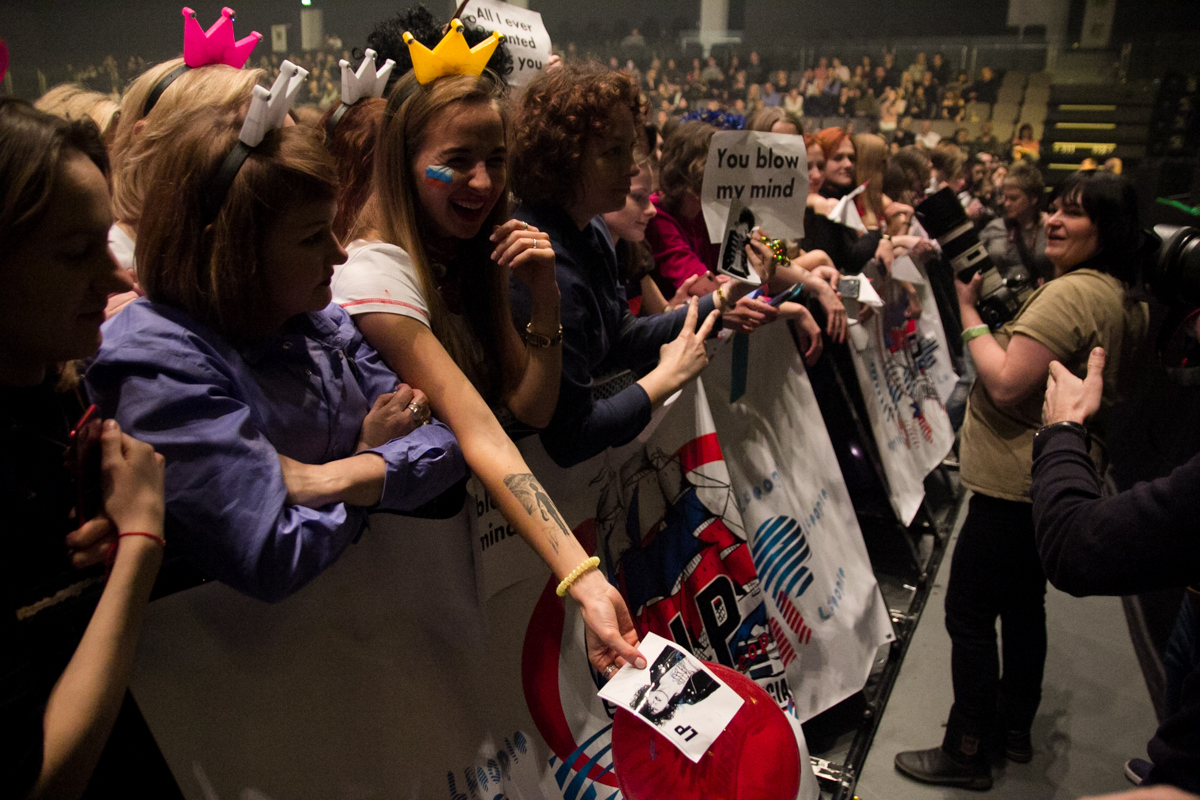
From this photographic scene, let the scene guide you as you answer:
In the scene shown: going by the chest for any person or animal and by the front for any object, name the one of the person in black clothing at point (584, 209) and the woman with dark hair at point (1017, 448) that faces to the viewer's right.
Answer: the person in black clothing

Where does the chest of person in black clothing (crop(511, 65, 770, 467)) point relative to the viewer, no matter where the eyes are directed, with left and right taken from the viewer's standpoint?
facing to the right of the viewer

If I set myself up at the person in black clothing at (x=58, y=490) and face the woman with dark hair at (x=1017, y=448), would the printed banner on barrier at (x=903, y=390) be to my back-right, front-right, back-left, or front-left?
front-left

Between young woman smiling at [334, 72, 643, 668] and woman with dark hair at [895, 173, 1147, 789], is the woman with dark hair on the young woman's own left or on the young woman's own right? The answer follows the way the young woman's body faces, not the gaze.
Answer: on the young woman's own left

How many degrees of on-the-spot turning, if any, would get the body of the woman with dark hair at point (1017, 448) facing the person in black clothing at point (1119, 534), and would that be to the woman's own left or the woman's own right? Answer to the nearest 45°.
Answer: approximately 90° to the woman's own left

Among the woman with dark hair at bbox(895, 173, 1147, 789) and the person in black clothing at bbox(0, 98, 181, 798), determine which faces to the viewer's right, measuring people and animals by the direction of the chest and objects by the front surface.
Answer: the person in black clothing

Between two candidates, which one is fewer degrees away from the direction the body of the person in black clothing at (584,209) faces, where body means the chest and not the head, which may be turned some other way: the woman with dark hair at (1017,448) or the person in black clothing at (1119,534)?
the woman with dark hair

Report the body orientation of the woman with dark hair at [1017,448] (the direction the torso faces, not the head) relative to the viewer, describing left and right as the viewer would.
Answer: facing to the left of the viewer

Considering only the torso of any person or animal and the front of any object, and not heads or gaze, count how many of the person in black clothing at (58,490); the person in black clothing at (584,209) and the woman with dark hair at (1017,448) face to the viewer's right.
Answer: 2

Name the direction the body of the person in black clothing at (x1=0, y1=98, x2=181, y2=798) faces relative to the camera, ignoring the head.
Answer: to the viewer's right

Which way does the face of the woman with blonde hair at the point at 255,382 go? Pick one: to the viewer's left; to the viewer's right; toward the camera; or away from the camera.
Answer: to the viewer's right

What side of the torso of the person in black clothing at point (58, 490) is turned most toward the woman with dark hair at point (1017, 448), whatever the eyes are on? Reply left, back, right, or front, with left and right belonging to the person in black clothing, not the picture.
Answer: front

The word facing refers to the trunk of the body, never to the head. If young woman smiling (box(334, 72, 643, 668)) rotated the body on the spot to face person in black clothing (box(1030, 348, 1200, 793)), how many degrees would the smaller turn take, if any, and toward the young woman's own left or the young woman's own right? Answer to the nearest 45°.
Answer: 0° — they already face them
